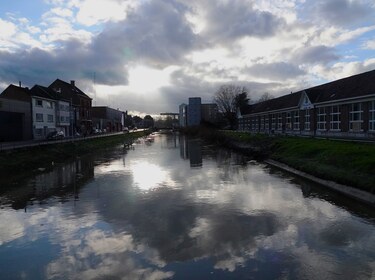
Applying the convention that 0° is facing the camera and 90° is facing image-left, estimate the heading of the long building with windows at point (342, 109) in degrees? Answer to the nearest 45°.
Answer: approximately 45°
